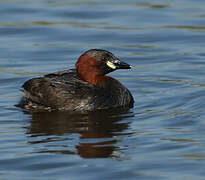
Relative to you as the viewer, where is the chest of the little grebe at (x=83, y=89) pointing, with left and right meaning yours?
facing to the right of the viewer
